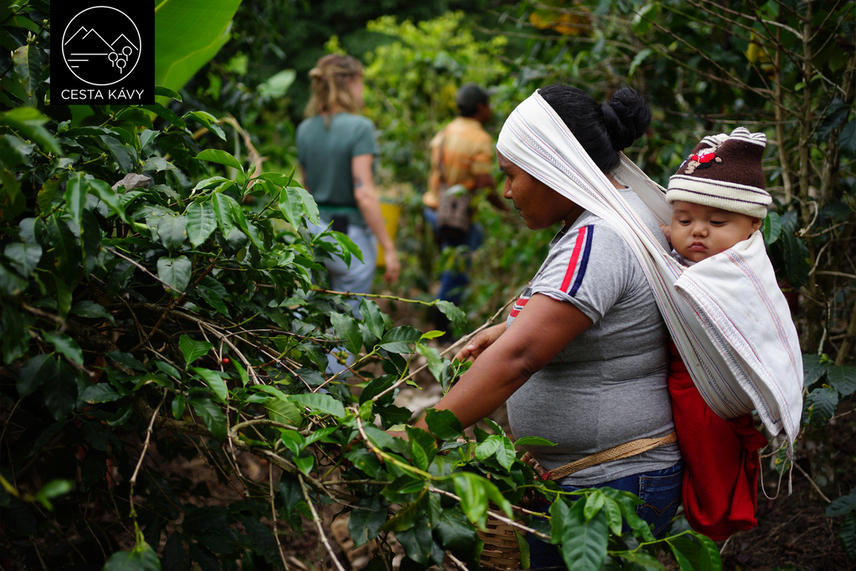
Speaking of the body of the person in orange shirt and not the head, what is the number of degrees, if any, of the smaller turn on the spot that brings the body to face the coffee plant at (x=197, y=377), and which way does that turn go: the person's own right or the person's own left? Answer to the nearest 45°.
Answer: approximately 135° to the person's own right

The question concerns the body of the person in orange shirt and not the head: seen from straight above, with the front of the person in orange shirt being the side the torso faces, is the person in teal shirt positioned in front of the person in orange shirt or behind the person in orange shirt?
behind

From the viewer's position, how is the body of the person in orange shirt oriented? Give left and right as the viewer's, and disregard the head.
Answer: facing away from the viewer and to the right of the viewer

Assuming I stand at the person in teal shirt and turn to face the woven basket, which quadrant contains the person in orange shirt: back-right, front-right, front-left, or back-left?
back-left

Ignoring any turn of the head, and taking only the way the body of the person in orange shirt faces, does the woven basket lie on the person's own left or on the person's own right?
on the person's own right
